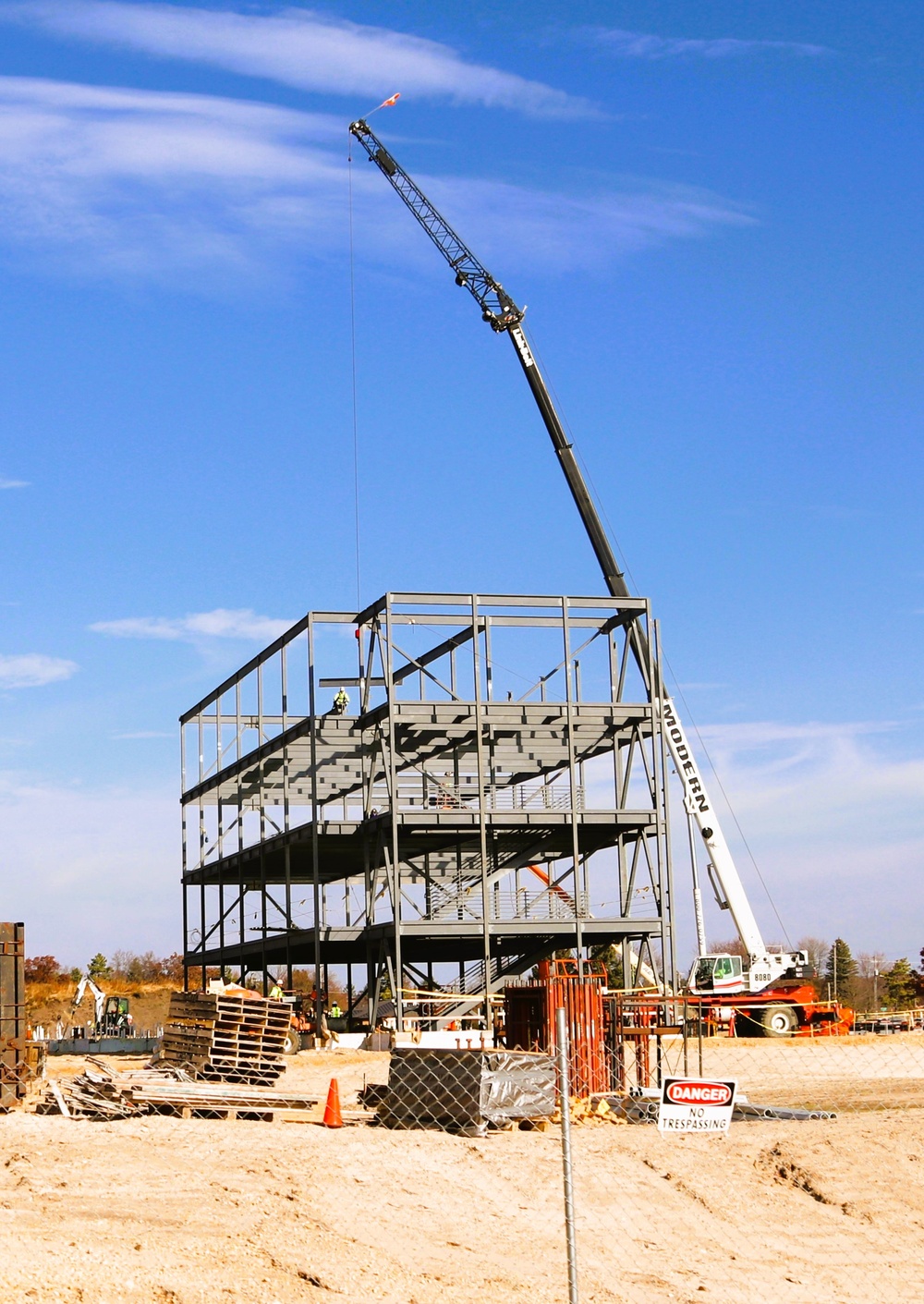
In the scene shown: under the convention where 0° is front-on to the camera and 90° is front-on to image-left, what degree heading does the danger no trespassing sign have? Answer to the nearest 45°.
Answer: approximately 0°

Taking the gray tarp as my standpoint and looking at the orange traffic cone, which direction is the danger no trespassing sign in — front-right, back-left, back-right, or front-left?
back-left

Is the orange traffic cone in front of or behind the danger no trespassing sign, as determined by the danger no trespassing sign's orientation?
behind
